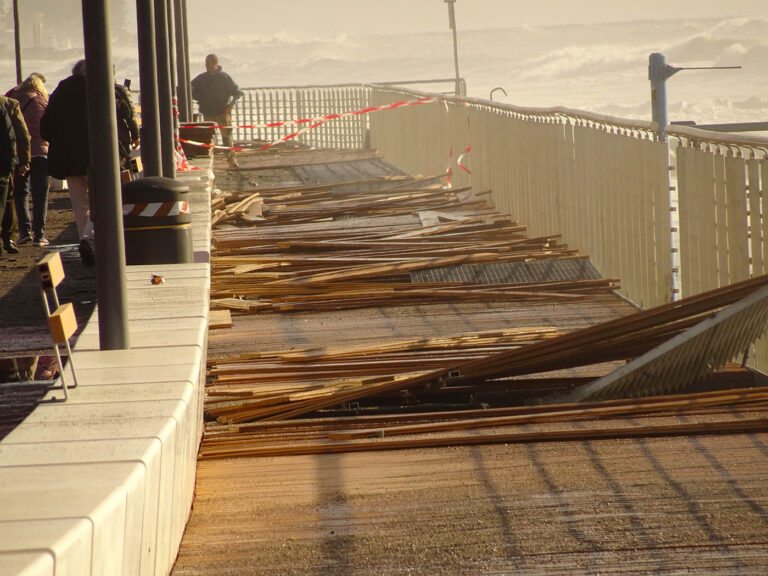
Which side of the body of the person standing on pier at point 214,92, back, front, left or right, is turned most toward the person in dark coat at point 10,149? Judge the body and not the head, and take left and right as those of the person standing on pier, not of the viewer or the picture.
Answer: front

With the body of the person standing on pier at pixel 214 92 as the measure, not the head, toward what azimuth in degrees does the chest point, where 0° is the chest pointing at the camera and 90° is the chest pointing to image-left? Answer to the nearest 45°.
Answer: approximately 0°

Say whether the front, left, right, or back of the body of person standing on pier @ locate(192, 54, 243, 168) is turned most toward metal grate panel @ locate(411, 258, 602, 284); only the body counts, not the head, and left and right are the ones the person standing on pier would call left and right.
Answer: front

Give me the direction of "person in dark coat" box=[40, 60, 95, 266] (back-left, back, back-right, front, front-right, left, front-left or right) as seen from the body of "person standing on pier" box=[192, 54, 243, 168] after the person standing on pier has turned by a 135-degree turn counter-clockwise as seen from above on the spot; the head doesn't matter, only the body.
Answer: back-right

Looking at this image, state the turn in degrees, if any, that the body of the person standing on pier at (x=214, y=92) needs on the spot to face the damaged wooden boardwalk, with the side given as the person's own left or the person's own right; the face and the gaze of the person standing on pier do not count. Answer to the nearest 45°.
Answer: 0° — they already face it

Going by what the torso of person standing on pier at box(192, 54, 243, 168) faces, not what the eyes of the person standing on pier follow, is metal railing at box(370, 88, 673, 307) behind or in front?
in front
